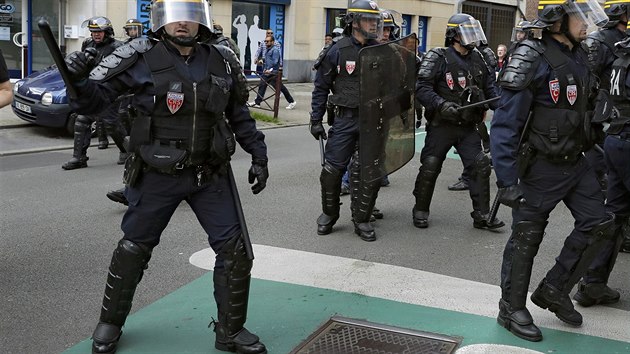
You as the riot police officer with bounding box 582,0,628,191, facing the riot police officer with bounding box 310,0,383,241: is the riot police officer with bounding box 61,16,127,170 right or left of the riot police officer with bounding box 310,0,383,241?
right

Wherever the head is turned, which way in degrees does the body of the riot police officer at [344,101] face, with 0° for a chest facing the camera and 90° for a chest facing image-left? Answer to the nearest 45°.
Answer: approximately 315°

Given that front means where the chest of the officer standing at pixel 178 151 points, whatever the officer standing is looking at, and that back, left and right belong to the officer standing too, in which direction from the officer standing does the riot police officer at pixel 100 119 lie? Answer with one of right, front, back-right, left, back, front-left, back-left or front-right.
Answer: back

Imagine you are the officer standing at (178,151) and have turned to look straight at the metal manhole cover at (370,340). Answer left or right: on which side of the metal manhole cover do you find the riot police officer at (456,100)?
left

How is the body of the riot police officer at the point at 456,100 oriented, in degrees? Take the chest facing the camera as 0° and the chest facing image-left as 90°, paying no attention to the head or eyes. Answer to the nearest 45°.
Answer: approximately 315°

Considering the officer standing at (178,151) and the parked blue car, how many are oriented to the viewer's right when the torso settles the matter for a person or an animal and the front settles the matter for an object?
0
